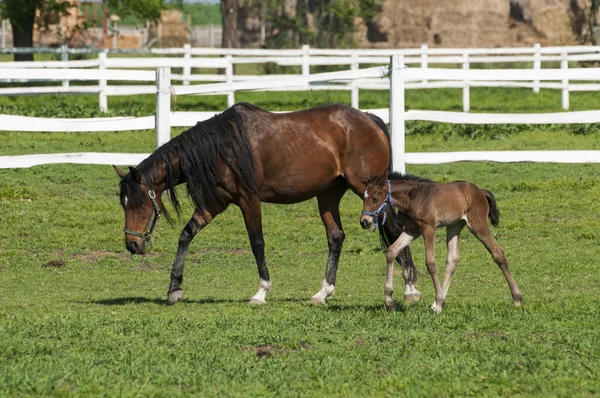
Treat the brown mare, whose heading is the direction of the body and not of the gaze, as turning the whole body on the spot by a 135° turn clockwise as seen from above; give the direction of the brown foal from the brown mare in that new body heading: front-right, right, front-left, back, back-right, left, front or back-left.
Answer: right

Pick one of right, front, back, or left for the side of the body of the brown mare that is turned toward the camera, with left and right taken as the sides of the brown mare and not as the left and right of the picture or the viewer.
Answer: left

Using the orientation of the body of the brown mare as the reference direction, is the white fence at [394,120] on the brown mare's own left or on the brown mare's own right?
on the brown mare's own right

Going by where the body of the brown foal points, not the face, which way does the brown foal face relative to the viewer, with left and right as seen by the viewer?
facing to the left of the viewer

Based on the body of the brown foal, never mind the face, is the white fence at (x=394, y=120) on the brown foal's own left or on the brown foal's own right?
on the brown foal's own right
